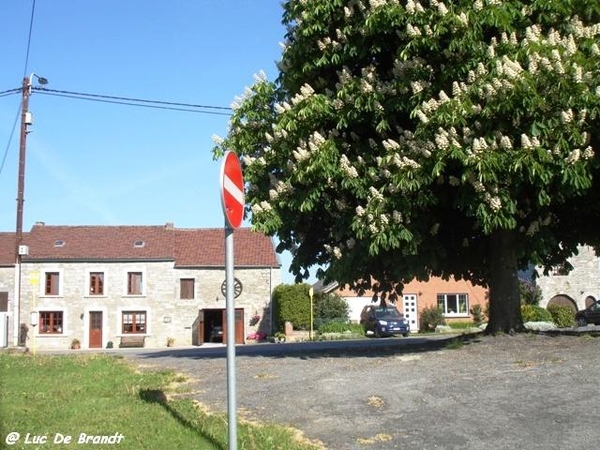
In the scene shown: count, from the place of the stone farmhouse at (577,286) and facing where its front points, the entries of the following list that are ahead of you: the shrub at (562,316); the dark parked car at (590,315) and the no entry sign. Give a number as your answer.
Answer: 3

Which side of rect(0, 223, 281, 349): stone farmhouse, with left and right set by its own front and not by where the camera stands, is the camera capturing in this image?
front

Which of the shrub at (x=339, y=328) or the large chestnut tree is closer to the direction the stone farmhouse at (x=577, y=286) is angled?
the large chestnut tree

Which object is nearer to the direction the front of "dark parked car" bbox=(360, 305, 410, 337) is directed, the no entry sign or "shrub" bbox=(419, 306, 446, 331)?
the no entry sign

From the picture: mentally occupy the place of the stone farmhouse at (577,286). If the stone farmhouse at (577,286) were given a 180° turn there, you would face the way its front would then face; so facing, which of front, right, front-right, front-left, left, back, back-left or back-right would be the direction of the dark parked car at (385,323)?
back-left

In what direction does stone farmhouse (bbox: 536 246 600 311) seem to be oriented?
toward the camera

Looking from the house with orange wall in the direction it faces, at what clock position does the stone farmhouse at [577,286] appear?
The stone farmhouse is roughly at 9 o'clock from the house with orange wall.

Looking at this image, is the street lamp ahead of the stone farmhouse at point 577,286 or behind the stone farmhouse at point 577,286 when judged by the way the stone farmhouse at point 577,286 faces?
ahead

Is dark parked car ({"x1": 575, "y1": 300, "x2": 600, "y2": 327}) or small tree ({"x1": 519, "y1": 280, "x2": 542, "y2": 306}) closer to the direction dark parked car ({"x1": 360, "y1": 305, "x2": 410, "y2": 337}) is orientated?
the dark parked car

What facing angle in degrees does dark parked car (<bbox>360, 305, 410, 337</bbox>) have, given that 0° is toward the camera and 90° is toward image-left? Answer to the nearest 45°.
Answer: approximately 315°
